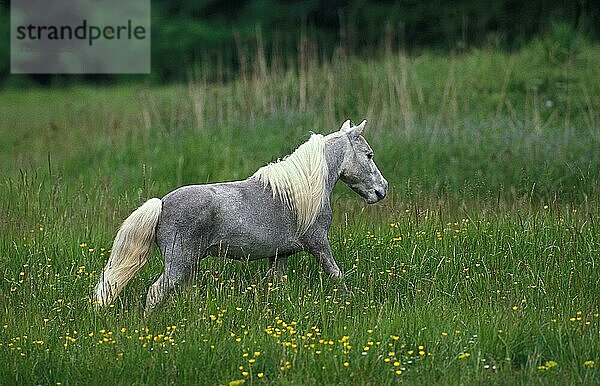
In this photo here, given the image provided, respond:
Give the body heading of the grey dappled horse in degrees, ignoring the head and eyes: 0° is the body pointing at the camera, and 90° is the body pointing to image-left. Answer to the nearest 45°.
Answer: approximately 270°
